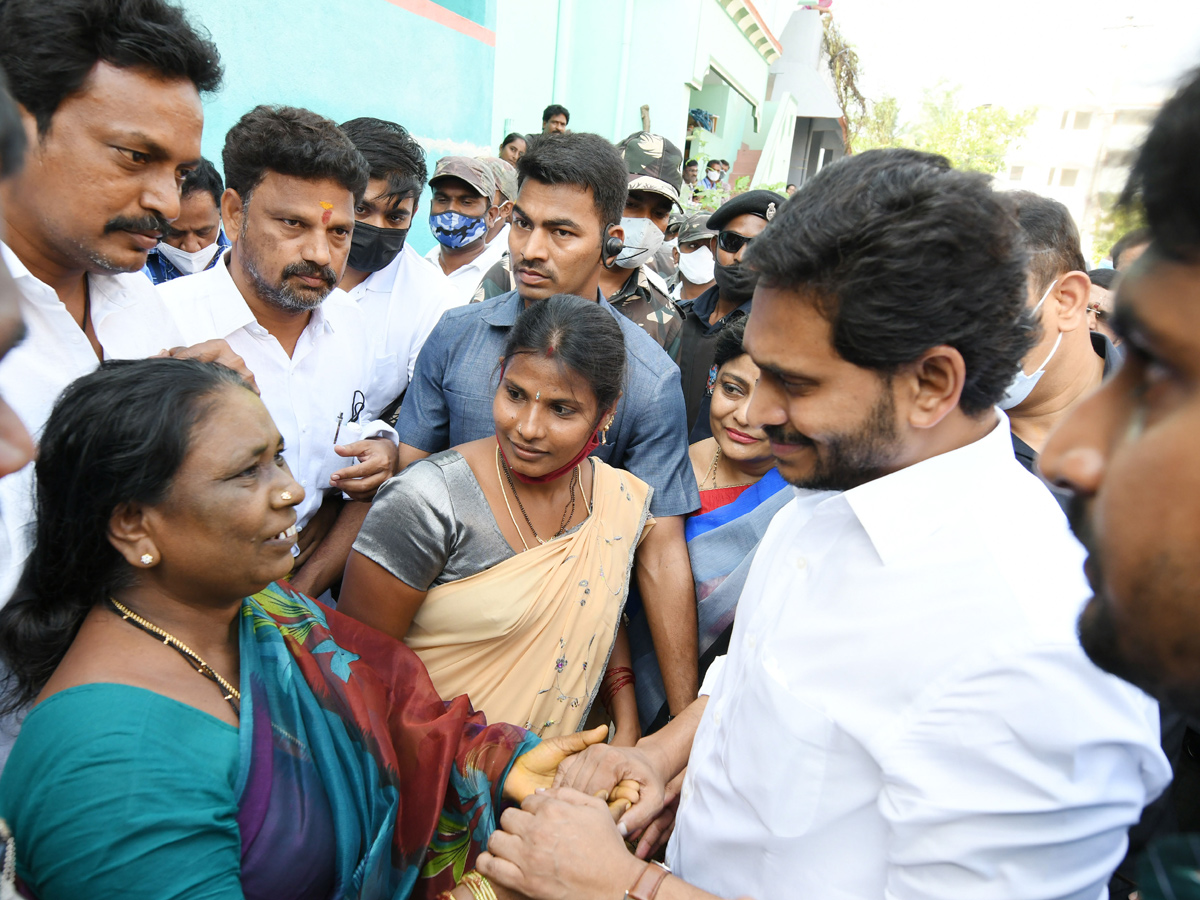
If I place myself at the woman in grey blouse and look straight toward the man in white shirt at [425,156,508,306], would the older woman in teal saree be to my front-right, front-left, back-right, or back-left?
back-left

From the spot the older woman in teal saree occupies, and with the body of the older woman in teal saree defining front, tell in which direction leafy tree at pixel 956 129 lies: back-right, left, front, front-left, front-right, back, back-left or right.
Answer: left

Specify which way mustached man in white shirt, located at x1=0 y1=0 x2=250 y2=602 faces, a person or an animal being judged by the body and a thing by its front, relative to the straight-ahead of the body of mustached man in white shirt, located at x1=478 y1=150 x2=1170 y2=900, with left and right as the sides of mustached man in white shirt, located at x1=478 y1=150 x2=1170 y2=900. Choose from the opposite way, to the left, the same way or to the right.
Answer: the opposite way

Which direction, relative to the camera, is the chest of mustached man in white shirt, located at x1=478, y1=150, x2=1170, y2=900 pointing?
to the viewer's left

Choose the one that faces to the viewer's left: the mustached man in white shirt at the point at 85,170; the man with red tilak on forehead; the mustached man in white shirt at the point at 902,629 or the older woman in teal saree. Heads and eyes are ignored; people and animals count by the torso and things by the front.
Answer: the mustached man in white shirt at the point at 902,629

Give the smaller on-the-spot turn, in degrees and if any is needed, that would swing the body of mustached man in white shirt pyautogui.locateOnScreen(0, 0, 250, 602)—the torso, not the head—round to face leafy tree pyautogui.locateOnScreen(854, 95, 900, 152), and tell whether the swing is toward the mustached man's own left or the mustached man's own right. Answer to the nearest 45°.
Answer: approximately 90° to the mustached man's own left

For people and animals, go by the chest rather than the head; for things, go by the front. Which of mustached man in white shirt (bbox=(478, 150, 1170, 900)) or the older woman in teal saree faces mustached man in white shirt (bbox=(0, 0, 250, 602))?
mustached man in white shirt (bbox=(478, 150, 1170, 900))

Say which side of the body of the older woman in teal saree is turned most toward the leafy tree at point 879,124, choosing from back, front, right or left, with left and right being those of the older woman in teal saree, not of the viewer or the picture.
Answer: left

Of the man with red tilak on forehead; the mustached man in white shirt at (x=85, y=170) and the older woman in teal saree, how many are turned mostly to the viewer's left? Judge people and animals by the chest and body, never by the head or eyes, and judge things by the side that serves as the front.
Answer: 0

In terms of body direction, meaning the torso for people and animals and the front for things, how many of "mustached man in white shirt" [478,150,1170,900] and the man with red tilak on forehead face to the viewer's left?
1

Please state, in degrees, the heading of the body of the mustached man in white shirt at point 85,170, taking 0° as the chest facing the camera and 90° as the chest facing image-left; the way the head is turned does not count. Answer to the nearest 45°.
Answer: approximately 315°

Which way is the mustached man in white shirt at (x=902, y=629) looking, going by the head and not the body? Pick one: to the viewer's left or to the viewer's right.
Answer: to the viewer's left

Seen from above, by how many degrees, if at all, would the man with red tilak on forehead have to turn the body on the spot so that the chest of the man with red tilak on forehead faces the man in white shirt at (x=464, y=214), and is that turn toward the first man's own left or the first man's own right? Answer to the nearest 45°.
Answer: approximately 90° to the first man's own left
